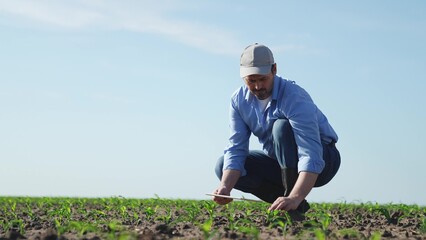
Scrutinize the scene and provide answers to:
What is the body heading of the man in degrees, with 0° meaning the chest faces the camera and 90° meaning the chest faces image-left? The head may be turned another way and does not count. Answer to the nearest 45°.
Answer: approximately 45°

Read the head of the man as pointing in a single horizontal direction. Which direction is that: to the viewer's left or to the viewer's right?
to the viewer's left
